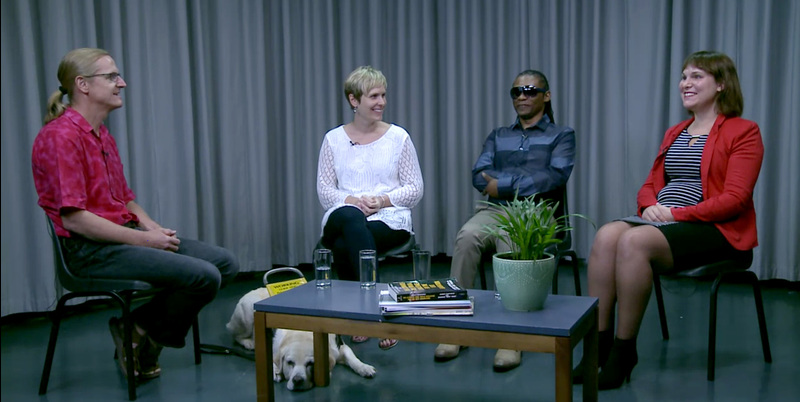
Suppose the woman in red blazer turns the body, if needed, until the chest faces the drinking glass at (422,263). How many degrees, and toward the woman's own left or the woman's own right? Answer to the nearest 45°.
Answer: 0° — they already face it

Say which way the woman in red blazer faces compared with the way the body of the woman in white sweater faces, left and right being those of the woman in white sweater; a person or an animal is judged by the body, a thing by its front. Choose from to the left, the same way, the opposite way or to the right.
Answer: to the right

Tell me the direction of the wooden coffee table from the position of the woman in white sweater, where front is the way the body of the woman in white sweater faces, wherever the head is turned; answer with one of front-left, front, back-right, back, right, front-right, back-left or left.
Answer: front

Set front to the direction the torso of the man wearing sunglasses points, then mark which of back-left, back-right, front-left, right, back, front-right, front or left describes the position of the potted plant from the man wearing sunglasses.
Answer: front-left

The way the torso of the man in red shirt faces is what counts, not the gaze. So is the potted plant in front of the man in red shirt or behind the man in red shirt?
in front

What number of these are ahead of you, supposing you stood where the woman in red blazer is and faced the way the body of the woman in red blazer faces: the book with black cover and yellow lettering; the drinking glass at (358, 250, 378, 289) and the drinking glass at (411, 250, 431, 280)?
3

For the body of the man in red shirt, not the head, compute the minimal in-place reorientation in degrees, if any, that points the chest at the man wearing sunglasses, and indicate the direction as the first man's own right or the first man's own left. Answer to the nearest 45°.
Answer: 0° — they already face them

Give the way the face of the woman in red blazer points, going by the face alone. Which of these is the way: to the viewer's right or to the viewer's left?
to the viewer's left

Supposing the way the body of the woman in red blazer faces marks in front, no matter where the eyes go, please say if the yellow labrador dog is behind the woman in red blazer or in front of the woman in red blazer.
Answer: in front

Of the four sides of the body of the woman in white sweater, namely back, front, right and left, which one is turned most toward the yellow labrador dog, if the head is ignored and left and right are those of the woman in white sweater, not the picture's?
front

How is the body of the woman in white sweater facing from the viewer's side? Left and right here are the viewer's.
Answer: facing the viewer

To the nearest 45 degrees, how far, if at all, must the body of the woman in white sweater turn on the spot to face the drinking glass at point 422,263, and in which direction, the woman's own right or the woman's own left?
0° — they already face it

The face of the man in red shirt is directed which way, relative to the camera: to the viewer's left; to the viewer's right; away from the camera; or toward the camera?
to the viewer's right

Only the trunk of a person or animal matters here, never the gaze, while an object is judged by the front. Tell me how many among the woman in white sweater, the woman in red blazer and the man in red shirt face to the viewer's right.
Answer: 1

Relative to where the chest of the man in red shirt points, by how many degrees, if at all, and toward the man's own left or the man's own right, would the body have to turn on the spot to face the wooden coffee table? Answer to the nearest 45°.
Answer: approximately 45° to the man's own right

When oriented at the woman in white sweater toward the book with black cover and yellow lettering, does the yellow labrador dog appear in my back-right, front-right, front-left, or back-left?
front-right

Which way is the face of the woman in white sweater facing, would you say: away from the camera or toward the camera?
toward the camera

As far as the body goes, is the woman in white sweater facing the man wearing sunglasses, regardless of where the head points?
no

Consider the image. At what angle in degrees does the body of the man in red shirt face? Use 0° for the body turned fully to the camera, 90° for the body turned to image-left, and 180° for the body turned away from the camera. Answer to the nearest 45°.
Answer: approximately 270°
